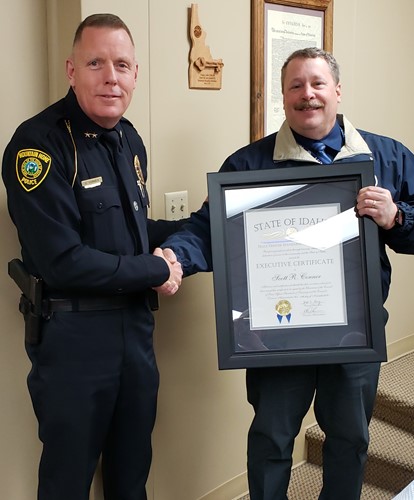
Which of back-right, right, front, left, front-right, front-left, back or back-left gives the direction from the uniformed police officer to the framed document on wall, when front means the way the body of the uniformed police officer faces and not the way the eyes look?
left

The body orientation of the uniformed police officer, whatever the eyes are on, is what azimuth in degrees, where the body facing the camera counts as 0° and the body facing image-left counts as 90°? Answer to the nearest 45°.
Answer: approximately 315°

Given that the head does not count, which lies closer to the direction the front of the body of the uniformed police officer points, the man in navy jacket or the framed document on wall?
the man in navy jacket

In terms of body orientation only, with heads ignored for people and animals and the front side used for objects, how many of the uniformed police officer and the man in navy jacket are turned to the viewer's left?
0

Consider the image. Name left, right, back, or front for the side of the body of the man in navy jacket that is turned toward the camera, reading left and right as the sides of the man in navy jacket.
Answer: front

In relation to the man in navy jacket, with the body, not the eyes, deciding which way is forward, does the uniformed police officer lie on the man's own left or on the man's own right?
on the man's own right

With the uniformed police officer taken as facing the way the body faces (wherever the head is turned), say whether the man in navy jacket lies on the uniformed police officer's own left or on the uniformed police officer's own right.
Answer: on the uniformed police officer's own left
